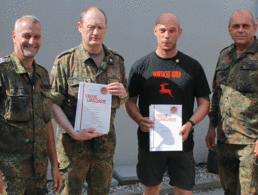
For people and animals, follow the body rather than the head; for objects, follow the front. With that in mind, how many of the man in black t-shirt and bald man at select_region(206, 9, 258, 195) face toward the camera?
2

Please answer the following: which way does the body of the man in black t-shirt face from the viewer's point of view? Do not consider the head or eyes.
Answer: toward the camera

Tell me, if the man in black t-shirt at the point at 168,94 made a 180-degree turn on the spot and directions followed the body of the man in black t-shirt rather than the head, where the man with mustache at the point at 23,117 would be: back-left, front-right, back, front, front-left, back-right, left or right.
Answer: back-left

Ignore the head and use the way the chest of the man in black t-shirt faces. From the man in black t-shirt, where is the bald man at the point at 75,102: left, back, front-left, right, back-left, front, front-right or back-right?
front-right

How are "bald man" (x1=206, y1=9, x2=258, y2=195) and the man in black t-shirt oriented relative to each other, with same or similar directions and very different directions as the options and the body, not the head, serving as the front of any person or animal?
same or similar directions

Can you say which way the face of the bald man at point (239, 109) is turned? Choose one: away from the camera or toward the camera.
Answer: toward the camera

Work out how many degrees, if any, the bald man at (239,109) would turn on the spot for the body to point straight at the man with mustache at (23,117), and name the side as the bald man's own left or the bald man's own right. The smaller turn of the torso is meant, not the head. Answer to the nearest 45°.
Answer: approximately 45° to the bald man's own right

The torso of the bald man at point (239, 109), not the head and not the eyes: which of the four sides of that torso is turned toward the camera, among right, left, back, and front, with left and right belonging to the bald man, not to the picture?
front
